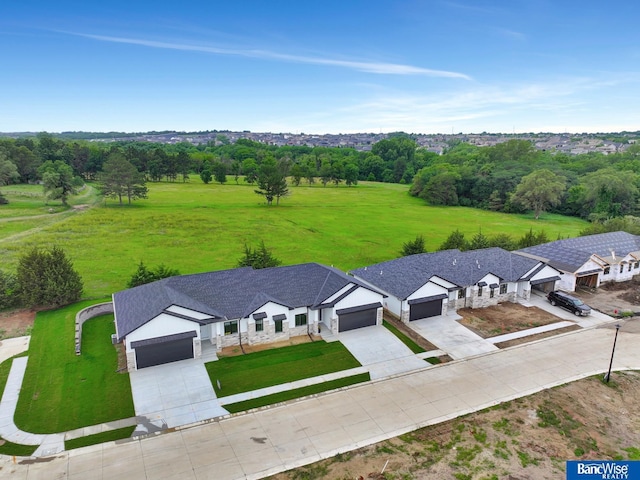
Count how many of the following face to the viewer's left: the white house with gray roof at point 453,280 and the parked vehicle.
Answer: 0

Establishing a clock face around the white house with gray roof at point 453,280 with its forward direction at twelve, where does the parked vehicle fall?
The parked vehicle is roughly at 10 o'clock from the white house with gray roof.

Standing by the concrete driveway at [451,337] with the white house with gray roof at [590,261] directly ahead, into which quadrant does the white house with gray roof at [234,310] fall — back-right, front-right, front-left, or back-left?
back-left

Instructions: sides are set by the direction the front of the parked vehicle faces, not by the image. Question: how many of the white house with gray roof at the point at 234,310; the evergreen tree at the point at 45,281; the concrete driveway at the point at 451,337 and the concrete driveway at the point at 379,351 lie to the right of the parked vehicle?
4

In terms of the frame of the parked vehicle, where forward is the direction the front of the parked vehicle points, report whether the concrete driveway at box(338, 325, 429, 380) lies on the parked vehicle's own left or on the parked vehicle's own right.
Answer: on the parked vehicle's own right

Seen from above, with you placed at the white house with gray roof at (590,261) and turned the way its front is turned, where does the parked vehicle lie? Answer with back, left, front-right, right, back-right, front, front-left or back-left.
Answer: front-right

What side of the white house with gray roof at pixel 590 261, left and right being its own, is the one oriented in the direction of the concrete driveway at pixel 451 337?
right

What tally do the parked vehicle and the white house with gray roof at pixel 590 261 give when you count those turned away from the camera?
0

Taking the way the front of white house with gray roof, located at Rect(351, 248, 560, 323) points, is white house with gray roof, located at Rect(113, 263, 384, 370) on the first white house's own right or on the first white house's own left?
on the first white house's own right

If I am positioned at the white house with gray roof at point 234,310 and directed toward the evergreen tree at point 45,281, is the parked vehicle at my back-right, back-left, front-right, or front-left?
back-right

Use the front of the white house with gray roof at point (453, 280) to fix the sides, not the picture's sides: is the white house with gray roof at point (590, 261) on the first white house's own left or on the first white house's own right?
on the first white house's own left
